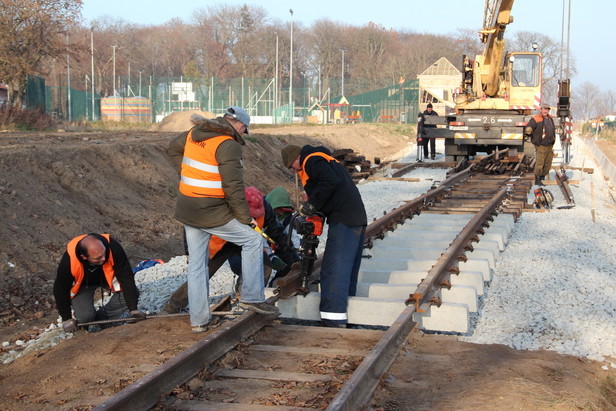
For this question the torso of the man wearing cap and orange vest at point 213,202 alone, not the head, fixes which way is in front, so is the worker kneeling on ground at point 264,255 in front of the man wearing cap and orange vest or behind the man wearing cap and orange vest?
in front

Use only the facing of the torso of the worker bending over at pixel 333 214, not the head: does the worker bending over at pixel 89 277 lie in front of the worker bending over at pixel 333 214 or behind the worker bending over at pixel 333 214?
in front

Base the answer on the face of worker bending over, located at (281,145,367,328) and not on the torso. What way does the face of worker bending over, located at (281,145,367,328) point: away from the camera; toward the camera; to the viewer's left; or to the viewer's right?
to the viewer's left

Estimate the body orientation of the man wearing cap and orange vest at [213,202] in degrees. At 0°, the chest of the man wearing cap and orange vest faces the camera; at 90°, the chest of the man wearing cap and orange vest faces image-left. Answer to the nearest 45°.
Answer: approximately 225°

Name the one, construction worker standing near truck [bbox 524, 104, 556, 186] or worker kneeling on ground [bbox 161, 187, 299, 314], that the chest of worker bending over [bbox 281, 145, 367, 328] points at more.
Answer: the worker kneeling on ground

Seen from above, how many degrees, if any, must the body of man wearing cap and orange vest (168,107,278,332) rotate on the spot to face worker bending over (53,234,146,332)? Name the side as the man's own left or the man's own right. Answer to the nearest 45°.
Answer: approximately 90° to the man's own left

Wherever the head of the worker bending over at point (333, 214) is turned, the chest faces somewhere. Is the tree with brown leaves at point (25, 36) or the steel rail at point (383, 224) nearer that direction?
the tree with brown leaves

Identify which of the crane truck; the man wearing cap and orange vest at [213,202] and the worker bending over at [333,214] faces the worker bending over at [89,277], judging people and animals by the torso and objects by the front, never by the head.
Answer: the worker bending over at [333,214]

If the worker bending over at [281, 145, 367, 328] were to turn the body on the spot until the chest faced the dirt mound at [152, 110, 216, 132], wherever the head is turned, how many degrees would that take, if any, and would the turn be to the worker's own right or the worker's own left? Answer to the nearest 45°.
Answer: approximately 90° to the worker's own right

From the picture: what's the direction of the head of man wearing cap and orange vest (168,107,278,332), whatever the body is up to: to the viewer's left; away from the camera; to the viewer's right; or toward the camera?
to the viewer's right

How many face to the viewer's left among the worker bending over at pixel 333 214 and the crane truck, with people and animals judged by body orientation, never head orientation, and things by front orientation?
1

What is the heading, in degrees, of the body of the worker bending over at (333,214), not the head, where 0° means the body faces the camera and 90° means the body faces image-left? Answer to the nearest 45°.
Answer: approximately 90°

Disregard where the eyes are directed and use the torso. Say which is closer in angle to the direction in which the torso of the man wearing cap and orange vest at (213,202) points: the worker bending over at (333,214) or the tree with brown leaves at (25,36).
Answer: the worker bending over

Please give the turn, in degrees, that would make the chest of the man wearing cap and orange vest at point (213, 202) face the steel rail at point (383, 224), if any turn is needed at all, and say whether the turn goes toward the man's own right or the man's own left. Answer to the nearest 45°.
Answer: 0° — they already face it
